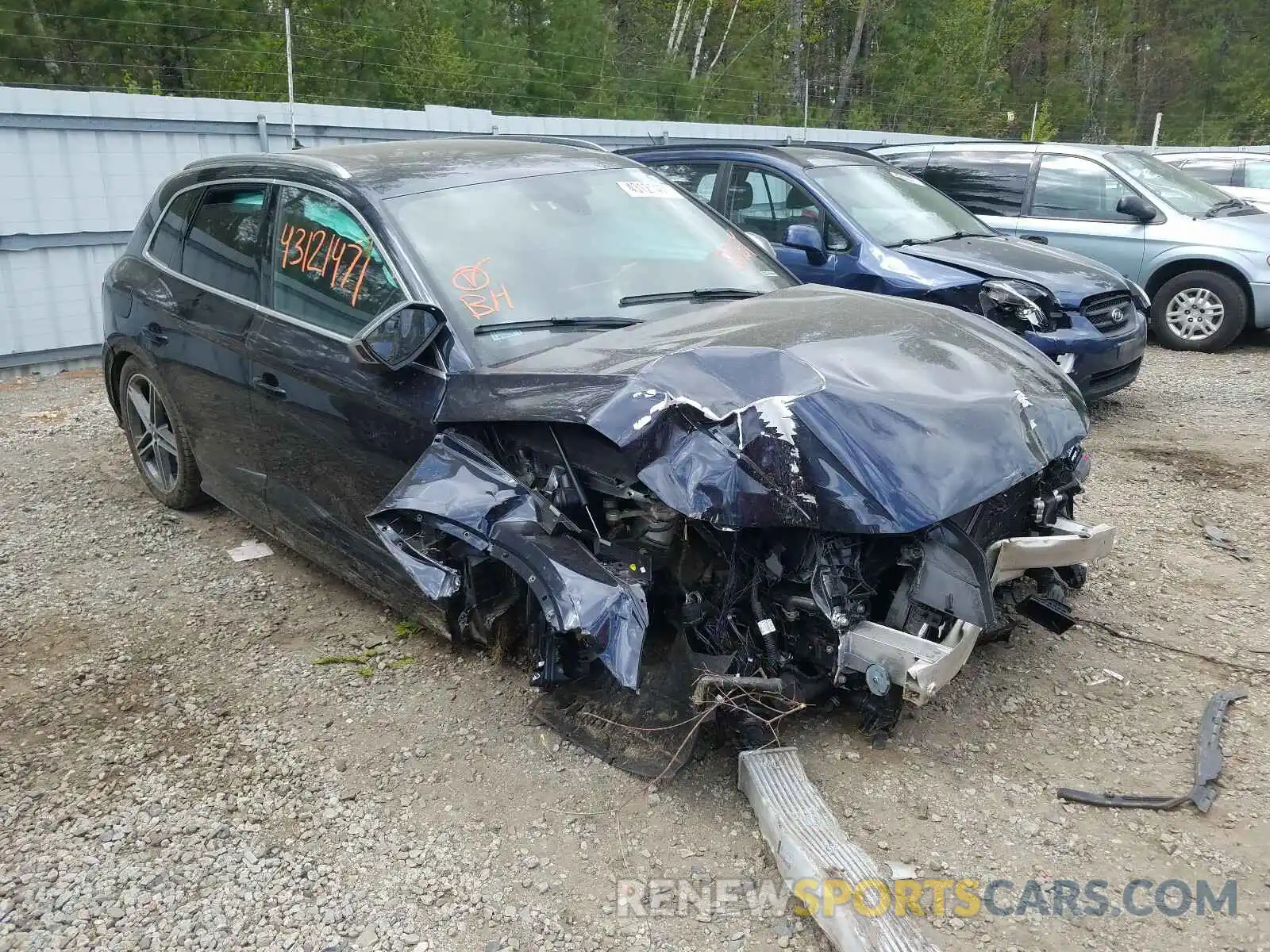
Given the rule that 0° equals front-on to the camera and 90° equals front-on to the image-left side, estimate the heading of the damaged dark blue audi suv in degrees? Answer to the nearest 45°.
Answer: approximately 315°

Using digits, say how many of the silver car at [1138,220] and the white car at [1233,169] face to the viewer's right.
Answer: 2

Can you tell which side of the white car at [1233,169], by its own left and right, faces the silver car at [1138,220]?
right

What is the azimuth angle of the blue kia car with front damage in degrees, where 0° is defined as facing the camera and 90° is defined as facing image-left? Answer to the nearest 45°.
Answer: approximately 315°

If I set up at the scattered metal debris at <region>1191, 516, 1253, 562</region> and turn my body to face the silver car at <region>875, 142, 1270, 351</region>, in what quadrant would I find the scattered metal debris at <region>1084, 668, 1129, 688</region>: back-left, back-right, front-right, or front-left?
back-left

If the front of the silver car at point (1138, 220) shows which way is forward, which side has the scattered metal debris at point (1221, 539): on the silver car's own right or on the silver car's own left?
on the silver car's own right

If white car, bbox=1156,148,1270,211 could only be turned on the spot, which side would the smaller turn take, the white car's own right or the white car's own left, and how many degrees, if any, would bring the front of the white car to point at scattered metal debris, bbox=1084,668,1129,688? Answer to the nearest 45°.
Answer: approximately 90° to the white car's own right

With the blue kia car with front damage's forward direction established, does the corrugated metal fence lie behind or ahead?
behind

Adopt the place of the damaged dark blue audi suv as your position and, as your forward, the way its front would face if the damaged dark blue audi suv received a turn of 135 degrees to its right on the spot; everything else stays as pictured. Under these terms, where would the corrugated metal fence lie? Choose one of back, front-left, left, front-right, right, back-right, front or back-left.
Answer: front-right

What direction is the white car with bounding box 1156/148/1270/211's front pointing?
to the viewer's right

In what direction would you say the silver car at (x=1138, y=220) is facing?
to the viewer's right

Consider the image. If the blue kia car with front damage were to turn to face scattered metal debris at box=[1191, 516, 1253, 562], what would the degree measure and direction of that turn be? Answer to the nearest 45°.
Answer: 0° — it already faces it
